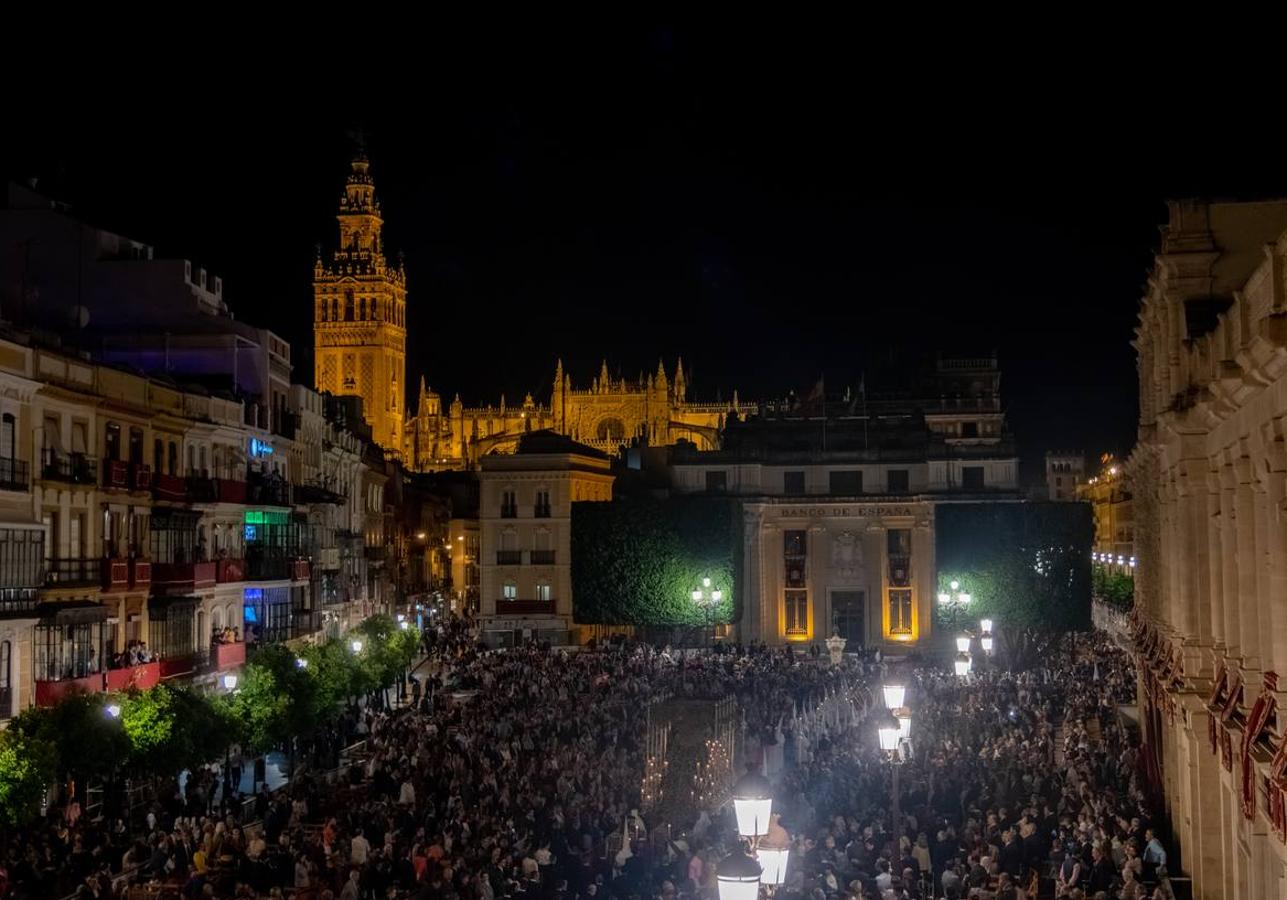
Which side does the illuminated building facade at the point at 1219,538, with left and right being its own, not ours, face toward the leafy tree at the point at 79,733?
front

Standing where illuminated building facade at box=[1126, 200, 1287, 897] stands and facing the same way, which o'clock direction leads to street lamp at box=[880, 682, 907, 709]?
The street lamp is roughly at 11 o'clock from the illuminated building facade.

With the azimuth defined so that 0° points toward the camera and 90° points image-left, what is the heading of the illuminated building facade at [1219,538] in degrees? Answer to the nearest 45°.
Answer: approximately 90°

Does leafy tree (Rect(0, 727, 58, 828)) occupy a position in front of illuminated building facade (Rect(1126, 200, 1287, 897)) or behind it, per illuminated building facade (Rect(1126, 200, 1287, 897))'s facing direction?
in front

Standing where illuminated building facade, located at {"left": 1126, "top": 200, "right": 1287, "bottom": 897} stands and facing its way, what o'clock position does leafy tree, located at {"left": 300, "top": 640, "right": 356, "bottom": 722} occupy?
The leafy tree is roughly at 1 o'clock from the illuminated building facade.

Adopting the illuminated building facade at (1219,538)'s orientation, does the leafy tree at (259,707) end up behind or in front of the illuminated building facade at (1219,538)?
in front
